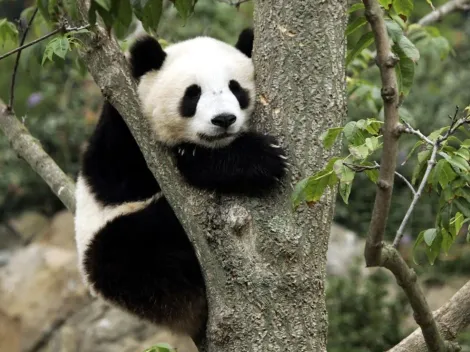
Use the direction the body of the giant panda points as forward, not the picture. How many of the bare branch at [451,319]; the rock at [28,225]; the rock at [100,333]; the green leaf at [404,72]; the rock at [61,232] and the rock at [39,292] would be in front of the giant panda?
2

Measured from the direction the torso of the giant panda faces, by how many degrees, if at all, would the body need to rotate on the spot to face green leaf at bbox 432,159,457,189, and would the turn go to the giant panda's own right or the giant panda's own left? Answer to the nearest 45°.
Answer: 0° — it already faces it

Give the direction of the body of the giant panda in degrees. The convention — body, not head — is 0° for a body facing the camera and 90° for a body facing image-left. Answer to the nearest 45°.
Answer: approximately 315°

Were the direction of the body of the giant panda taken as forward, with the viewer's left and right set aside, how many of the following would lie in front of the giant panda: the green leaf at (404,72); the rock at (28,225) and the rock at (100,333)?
1

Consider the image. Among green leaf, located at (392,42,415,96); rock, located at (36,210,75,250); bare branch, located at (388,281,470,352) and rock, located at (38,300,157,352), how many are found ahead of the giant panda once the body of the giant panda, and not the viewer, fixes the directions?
2

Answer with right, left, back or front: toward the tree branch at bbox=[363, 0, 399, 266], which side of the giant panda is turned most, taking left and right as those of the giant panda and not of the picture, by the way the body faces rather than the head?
front

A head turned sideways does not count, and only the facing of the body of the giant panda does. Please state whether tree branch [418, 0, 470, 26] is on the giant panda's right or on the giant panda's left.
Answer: on the giant panda's left

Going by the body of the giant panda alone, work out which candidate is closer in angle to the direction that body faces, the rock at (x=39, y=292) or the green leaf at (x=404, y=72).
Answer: the green leaf

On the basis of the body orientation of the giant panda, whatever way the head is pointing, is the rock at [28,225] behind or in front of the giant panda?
behind

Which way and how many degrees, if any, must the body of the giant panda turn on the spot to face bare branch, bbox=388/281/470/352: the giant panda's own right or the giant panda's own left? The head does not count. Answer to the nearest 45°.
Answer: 0° — it already faces it

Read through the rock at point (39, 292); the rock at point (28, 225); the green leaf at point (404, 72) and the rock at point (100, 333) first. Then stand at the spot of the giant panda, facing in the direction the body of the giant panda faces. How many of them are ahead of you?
1
